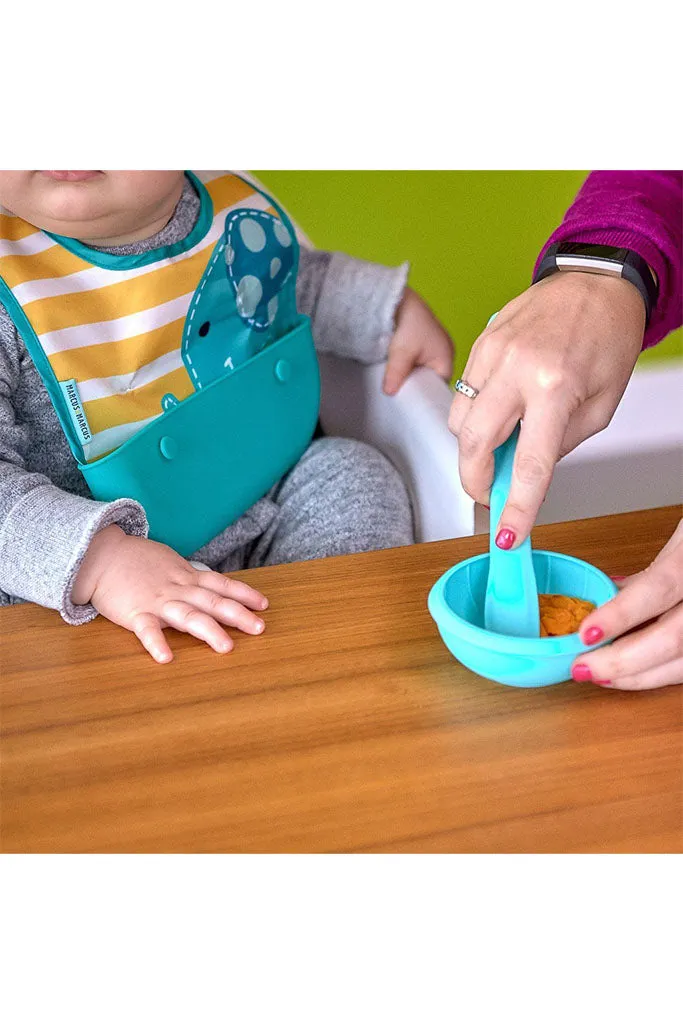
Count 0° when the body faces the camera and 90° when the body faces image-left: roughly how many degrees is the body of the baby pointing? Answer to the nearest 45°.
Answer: approximately 315°
